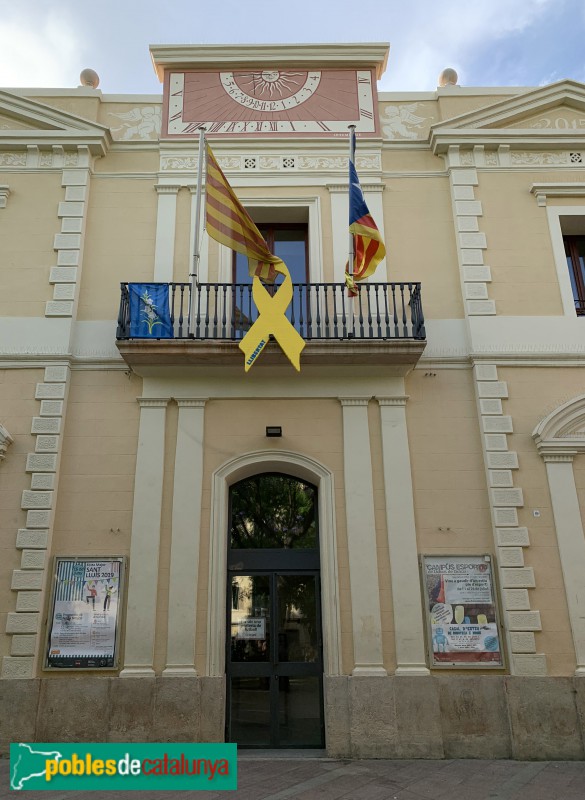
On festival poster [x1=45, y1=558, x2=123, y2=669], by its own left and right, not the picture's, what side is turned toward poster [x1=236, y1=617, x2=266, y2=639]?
left

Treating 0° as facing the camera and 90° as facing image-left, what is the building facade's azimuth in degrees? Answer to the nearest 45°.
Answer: approximately 0°

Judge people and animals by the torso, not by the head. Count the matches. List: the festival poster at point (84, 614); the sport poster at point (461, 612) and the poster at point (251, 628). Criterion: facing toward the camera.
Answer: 3

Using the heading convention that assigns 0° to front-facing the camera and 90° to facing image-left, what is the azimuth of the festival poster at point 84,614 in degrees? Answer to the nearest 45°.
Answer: approximately 0°
